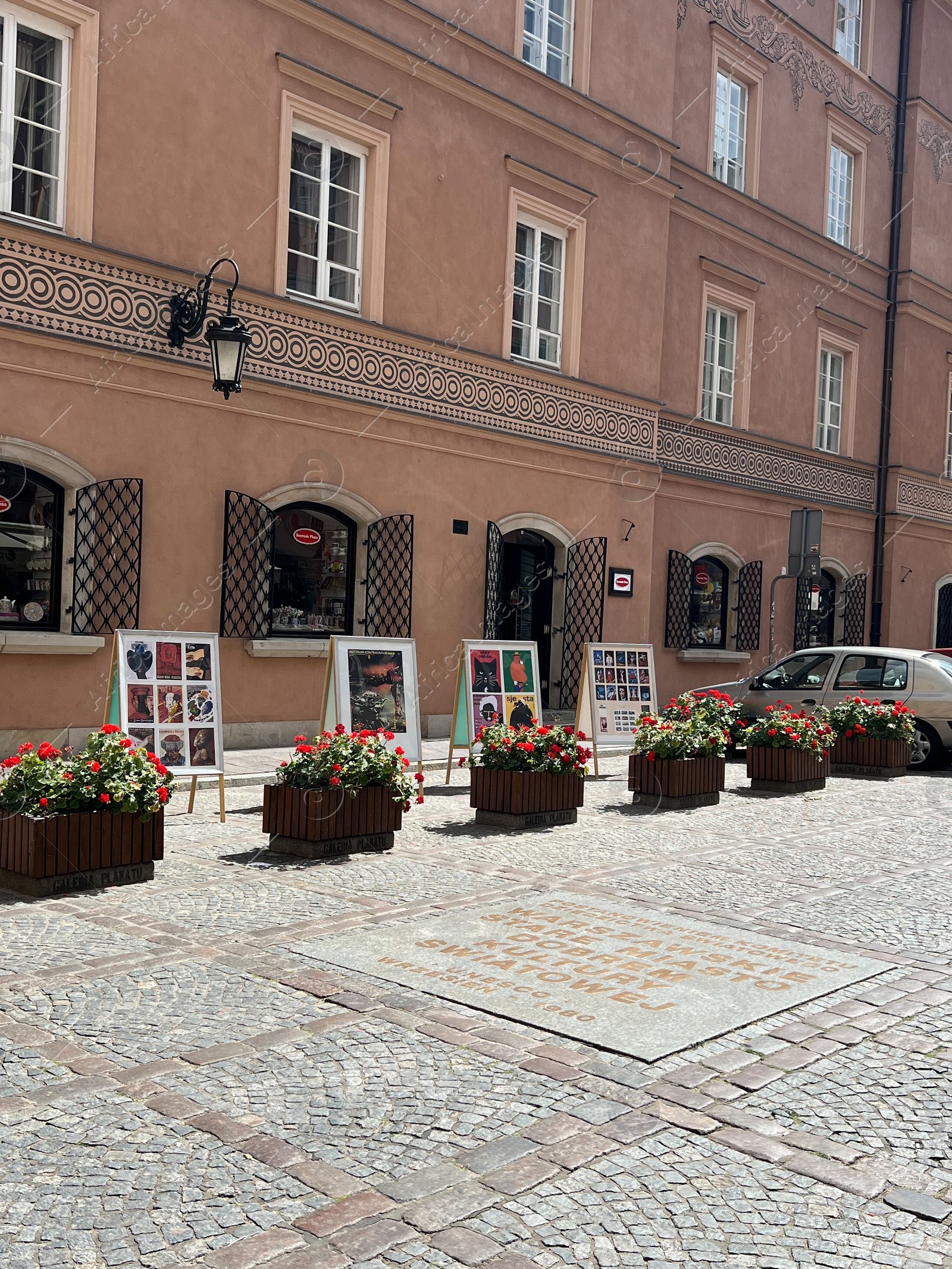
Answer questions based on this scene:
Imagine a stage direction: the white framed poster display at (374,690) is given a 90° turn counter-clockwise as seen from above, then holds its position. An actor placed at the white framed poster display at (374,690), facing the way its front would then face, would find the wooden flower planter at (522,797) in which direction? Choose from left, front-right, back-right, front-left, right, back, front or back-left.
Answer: front-right

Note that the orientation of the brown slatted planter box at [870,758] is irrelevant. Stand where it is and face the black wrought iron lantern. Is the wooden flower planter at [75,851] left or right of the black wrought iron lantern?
left

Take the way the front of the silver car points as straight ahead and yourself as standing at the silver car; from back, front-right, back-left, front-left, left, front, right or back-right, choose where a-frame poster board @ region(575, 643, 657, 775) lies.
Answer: front-left

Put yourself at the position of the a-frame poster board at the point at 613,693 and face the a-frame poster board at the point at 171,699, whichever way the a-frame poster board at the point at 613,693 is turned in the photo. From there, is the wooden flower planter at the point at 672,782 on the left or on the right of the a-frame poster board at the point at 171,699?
left

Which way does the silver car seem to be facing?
to the viewer's left

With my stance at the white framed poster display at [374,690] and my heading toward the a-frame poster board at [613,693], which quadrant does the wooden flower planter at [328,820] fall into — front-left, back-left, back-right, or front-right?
back-right

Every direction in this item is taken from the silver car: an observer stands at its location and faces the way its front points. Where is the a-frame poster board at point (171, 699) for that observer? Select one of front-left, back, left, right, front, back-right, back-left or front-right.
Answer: front-left

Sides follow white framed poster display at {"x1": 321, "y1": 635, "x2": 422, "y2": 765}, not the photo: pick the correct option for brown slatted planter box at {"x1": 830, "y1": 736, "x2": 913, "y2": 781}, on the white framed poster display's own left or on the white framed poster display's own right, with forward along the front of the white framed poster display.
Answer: on the white framed poster display's own left

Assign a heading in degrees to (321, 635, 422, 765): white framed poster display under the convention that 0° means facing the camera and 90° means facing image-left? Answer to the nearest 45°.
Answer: approximately 0°

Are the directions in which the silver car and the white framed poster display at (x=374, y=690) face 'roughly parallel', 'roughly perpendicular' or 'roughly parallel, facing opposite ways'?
roughly perpendicular

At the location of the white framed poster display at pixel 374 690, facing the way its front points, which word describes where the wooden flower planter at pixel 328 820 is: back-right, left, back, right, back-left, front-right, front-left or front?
front

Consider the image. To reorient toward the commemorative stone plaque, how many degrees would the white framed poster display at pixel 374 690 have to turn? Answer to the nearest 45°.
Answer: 0° — it already faces it

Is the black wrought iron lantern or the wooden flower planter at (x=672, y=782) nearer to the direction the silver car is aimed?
the black wrought iron lantern

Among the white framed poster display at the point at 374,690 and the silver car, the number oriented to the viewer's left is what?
1

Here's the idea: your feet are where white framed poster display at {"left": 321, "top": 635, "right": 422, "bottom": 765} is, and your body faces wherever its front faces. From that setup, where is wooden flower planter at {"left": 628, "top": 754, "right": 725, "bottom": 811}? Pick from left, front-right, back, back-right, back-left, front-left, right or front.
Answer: left

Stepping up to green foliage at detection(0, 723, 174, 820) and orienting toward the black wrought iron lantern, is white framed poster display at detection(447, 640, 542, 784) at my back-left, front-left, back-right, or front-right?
front-right
